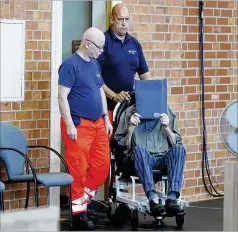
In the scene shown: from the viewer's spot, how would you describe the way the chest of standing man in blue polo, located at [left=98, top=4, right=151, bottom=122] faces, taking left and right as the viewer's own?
facing the viewer and to the right of the viewer

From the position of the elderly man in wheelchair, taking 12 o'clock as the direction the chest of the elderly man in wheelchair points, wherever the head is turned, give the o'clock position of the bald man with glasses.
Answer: The bald man with glasses is roughly at 4 o'clock from the elderly man in wheelchair.

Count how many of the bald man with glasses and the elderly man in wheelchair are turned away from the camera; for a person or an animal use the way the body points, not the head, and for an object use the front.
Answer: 0

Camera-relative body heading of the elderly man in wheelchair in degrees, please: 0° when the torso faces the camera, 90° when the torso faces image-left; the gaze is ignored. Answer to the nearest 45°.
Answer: approximately 315°

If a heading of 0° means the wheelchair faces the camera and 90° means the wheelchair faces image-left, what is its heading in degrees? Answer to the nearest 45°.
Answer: approximately 315°

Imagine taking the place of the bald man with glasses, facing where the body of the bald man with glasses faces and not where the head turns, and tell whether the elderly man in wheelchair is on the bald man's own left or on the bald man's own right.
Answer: on the bald man's own left

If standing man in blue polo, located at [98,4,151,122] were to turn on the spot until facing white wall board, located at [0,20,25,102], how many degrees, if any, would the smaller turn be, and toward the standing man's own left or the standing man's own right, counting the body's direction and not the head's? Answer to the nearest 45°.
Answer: approximately 135° to the standing man's own right
